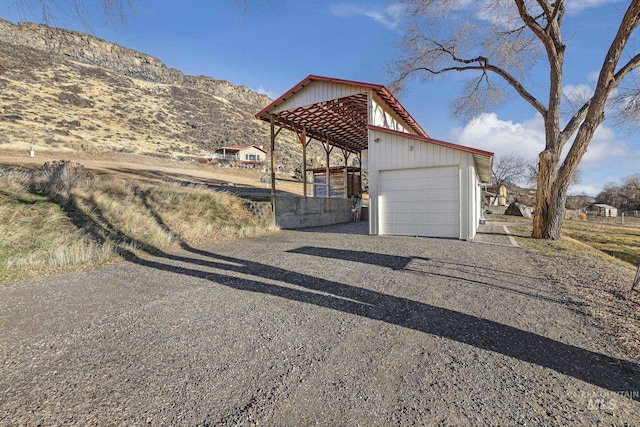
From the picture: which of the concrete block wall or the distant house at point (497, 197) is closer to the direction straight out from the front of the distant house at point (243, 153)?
the concrete block wall

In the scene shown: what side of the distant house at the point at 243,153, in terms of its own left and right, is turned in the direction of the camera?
front

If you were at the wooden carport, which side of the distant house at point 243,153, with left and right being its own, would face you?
front

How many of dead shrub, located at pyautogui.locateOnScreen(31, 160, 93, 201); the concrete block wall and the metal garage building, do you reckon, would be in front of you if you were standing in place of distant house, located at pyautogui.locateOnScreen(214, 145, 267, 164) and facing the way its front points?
3

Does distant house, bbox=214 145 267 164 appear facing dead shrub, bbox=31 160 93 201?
yes

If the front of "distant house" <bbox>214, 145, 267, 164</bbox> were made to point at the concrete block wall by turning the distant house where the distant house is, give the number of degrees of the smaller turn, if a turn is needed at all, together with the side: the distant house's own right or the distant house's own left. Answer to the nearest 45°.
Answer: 0° — it already faces it

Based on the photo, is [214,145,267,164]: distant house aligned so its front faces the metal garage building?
yes
